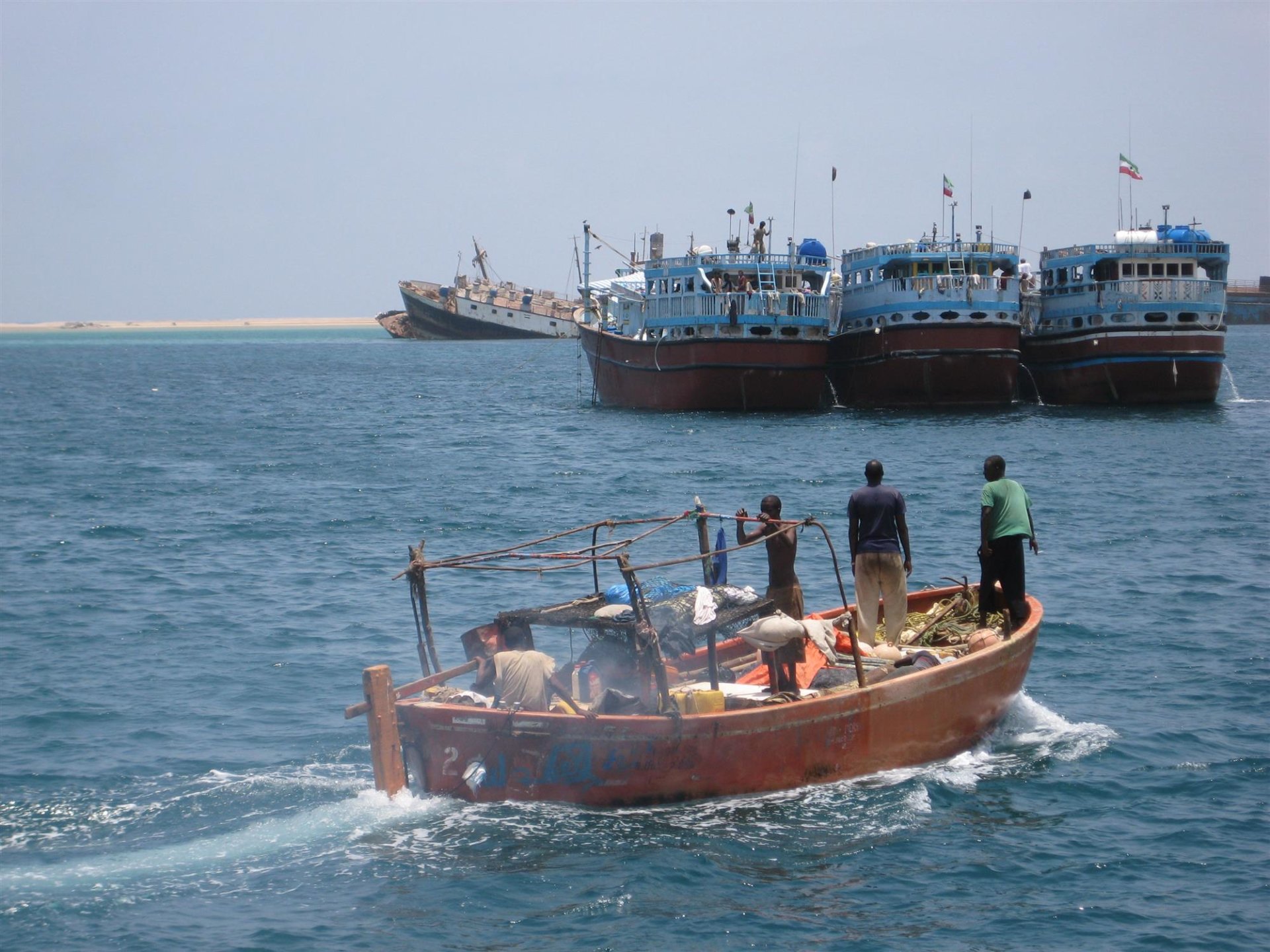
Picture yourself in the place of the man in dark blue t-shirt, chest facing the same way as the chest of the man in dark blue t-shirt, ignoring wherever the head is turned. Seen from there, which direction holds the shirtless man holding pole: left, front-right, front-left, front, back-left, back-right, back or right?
back-left

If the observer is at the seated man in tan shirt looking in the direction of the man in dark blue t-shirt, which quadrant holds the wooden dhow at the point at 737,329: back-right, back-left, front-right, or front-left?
front-left

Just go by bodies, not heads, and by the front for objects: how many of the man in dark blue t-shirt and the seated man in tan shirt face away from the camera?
2

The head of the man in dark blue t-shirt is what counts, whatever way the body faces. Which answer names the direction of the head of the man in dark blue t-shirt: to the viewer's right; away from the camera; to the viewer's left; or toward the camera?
away from the camera

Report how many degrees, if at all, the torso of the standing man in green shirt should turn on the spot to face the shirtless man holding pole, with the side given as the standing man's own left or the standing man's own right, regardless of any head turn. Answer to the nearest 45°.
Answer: approximately 90° to the standing man's own left

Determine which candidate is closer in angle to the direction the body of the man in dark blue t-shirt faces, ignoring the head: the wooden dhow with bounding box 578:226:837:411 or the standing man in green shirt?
the wooden dhow

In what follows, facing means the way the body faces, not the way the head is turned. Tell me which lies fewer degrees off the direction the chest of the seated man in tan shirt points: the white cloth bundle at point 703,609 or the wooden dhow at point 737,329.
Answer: the wooden dhow

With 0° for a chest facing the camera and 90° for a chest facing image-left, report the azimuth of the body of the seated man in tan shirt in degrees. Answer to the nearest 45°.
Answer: approximately 180°

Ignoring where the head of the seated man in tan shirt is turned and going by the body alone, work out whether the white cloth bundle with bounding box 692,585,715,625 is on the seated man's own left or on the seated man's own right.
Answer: on the seated man's own right

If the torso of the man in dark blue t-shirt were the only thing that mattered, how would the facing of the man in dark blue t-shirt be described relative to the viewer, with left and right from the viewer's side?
facing away from the viewer

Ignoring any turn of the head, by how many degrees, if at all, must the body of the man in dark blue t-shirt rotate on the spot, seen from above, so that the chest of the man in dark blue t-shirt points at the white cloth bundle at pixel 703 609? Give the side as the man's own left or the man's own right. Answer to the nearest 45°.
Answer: approximately 135° to the man's own left

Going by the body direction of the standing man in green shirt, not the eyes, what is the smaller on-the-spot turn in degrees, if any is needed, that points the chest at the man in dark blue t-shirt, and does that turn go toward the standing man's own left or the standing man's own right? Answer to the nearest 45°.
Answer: approximately 45° to the standing man's own left

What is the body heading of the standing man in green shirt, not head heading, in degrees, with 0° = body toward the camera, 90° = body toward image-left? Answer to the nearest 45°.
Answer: approximately 135°
